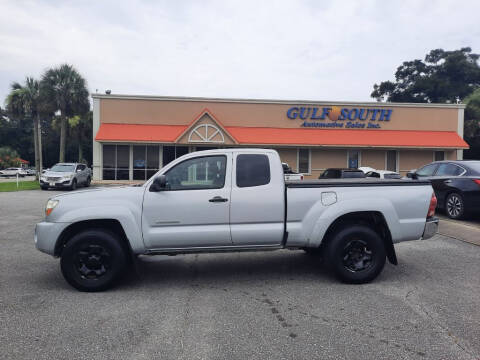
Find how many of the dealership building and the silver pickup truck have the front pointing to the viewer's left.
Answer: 1

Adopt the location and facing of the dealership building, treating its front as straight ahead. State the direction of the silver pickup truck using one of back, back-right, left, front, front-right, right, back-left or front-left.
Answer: front

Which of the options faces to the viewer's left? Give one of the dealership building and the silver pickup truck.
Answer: the silver pickup truck

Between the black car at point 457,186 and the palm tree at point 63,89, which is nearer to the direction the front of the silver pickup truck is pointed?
the palm tree

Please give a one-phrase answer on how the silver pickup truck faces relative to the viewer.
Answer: facing to the left of the viewer

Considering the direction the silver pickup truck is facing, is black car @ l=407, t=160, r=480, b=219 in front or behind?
behind

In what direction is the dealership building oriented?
toward the camera

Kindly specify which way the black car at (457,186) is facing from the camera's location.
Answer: facing away from the viewer and to the left of the viewer

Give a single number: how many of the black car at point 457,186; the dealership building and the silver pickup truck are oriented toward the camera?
1

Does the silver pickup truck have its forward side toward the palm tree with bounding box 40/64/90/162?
no

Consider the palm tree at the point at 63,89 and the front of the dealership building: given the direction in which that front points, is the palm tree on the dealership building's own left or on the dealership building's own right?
on the dealership building's own right

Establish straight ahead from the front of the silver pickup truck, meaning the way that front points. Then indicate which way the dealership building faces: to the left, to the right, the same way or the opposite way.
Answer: to the left

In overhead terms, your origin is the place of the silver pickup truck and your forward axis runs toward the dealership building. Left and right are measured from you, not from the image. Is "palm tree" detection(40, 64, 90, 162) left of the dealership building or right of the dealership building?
left

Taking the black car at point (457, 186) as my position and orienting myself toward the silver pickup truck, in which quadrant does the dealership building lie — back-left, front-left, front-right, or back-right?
back-right

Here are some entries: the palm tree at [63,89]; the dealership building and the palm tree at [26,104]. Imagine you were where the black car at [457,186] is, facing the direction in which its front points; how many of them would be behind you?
0

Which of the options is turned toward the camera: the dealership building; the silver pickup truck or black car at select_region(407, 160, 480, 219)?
the dealership building
